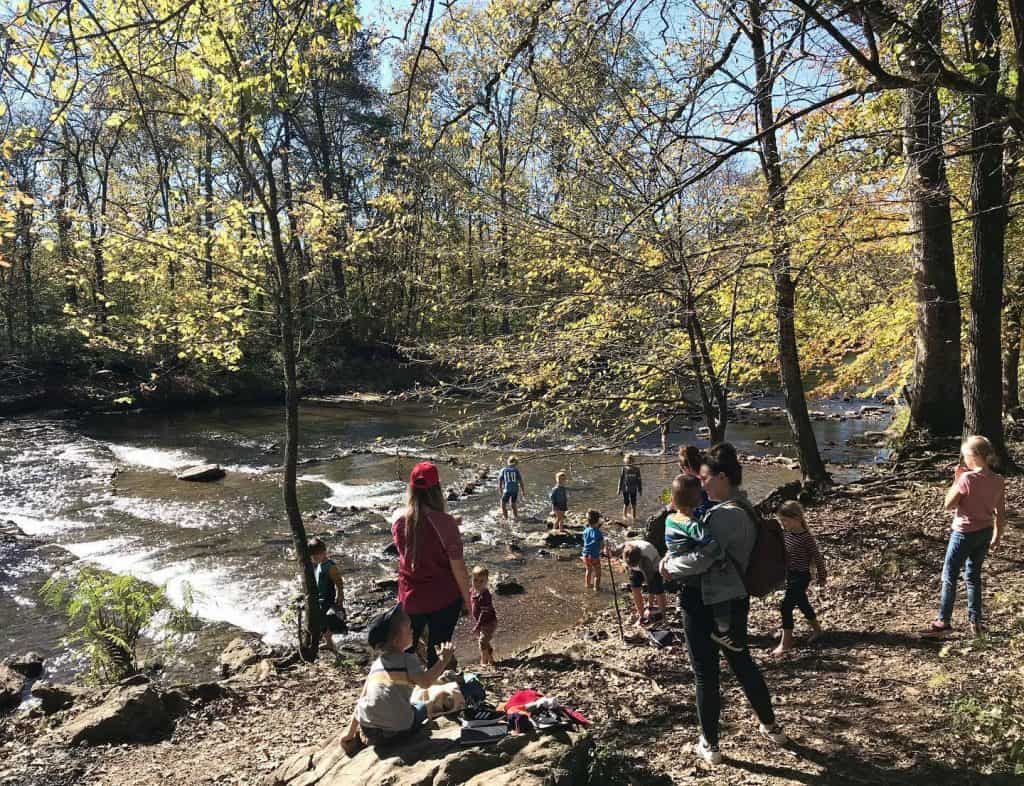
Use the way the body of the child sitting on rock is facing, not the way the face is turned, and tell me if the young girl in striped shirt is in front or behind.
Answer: in front

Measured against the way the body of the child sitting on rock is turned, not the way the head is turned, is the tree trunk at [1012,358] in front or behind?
in front

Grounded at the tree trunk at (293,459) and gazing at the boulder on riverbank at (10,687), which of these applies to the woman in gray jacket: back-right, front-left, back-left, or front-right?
back-left

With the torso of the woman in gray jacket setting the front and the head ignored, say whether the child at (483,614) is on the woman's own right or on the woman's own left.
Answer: on the woman's own right

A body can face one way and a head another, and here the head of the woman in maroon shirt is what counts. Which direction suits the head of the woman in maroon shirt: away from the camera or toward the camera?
away from the camera

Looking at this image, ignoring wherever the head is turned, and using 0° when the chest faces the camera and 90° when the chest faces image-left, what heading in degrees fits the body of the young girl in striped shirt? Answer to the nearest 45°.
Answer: approximately 45°

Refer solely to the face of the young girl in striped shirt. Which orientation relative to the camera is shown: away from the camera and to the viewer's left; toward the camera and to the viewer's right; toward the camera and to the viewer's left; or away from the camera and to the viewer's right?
toward the camera and to the viewer's left

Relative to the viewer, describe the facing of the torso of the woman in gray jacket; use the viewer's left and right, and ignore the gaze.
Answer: facing to the left of the viewer

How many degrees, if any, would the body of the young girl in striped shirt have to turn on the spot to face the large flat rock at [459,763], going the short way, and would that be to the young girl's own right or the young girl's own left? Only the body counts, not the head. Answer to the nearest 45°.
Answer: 0° — they already face it

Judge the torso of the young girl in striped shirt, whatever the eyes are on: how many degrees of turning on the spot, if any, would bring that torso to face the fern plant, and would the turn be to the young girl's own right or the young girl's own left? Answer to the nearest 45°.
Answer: approximately 45° to the young girl's own right
